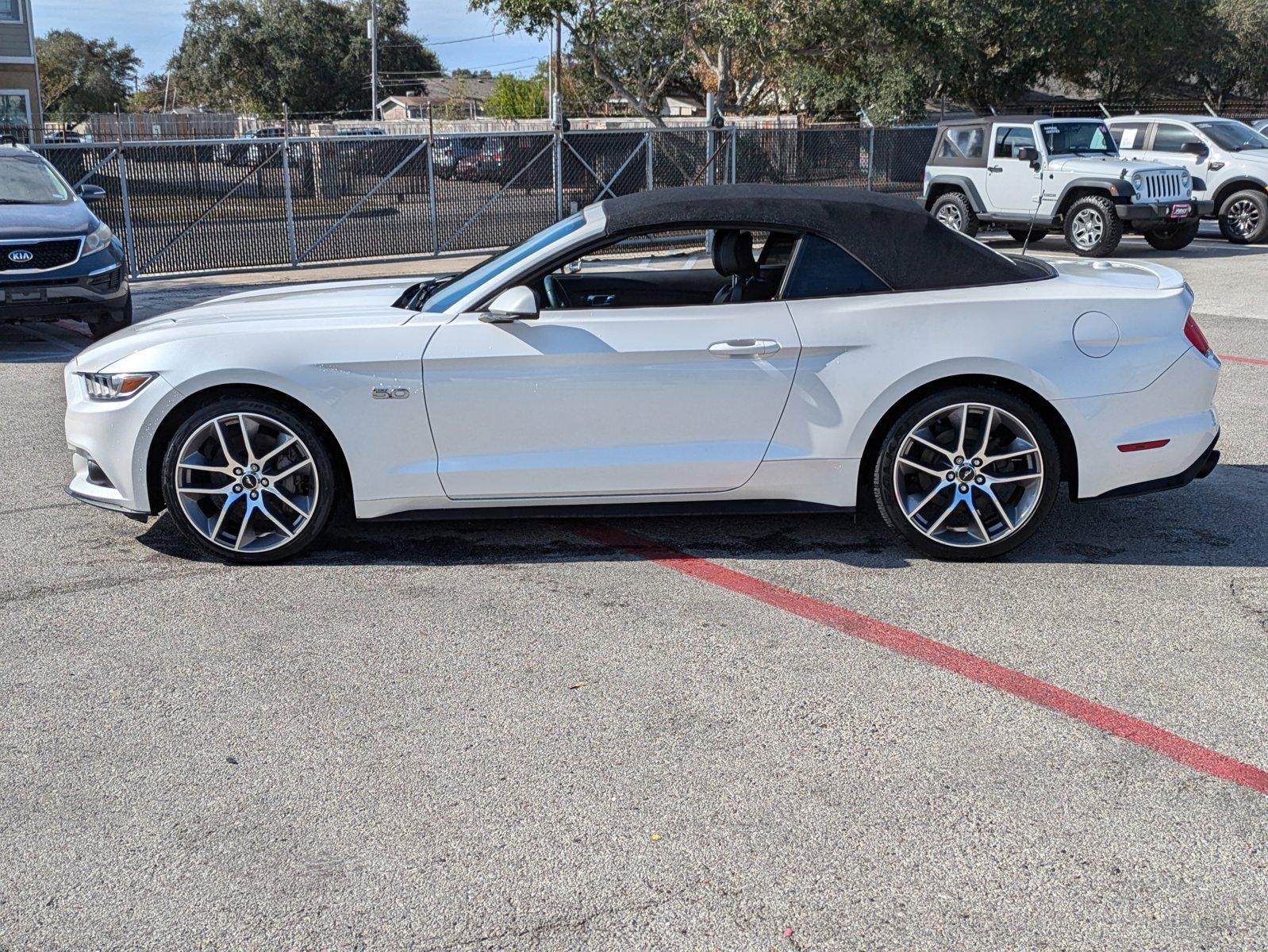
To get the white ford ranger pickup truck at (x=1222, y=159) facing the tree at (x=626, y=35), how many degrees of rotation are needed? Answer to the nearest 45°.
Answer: approximately 180°

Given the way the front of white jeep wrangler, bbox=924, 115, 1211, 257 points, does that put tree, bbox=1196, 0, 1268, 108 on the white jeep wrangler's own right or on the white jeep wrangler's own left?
on the white jeep wrangler's own left

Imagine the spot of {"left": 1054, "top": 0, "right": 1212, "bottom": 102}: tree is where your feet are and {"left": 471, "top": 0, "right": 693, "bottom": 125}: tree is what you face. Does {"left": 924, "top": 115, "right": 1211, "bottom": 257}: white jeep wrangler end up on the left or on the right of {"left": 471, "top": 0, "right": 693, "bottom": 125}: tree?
left

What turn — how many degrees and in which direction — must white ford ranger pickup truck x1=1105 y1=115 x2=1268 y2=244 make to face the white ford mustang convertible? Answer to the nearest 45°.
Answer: approximately 45° to its right

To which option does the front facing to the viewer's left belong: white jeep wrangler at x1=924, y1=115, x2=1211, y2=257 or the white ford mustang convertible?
the white ford mustang convertible

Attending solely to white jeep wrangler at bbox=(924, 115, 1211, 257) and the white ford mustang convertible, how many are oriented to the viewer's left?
1

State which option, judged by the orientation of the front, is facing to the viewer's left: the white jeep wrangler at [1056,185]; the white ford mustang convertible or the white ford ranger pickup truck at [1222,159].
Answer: the white ford mustang convertible

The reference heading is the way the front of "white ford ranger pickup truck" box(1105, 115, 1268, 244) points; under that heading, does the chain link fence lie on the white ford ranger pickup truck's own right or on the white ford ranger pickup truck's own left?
on the white ford ranger pickup truck's own right

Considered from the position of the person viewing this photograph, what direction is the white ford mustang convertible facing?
facing to the left of the viewer

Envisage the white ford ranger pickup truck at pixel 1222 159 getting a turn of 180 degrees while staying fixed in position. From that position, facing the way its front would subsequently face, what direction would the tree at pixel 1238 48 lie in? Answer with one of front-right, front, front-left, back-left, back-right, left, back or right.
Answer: front-right
